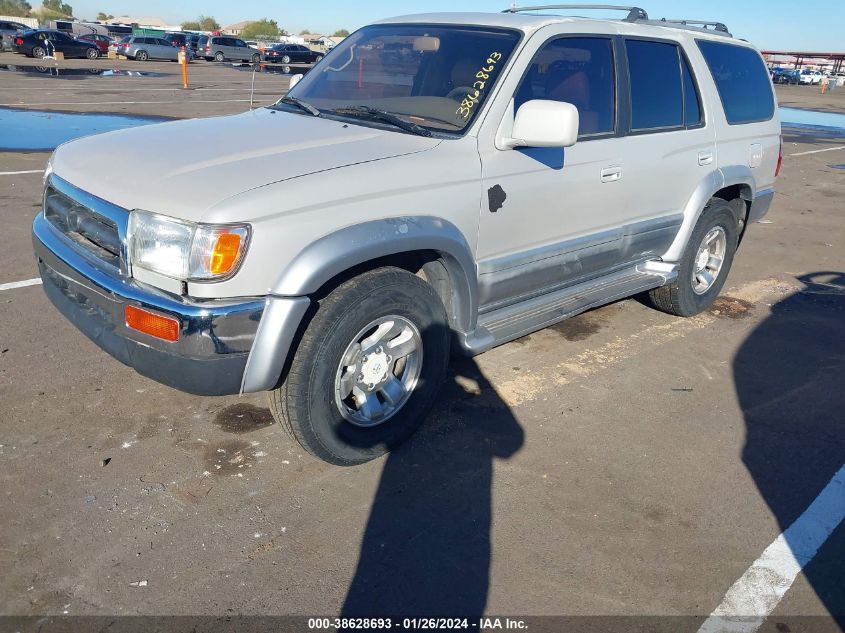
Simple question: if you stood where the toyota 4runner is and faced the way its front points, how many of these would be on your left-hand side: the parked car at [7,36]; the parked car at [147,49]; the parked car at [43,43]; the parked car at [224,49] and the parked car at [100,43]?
0

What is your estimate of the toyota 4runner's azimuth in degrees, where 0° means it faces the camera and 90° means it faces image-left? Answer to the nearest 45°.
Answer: approximately 45°

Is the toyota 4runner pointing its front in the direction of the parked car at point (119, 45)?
no

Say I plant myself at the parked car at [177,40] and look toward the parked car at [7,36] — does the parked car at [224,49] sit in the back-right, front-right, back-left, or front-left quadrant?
back-left

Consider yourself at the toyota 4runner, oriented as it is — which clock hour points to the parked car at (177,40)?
The parked car is roughly at 4 o'clock from the toyota 4runner.

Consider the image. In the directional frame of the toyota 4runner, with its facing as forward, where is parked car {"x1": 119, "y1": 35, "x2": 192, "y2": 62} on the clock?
The parked car is roughly at 4 o'clock from the toyota 4runner.

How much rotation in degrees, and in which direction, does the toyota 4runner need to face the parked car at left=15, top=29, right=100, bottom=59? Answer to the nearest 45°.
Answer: approximately 90° to its right

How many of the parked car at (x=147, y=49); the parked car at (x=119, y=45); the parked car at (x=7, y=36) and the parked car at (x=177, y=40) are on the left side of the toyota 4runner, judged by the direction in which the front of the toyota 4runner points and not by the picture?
0

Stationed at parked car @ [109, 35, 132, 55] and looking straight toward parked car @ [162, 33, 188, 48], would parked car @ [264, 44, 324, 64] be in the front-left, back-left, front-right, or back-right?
front-right

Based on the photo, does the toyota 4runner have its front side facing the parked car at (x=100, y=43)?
no

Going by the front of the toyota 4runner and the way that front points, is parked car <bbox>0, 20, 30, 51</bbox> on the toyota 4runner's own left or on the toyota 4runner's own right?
on the toyota 4runner's own right

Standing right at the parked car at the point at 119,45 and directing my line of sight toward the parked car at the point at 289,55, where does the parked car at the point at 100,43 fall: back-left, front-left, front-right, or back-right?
back-left

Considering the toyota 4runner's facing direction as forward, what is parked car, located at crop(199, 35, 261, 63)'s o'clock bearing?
The parked car is roughly at 4 o'clock from the toyota 4runner.

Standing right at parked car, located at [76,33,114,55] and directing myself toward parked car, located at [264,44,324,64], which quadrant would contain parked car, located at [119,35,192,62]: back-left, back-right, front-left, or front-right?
front-right
